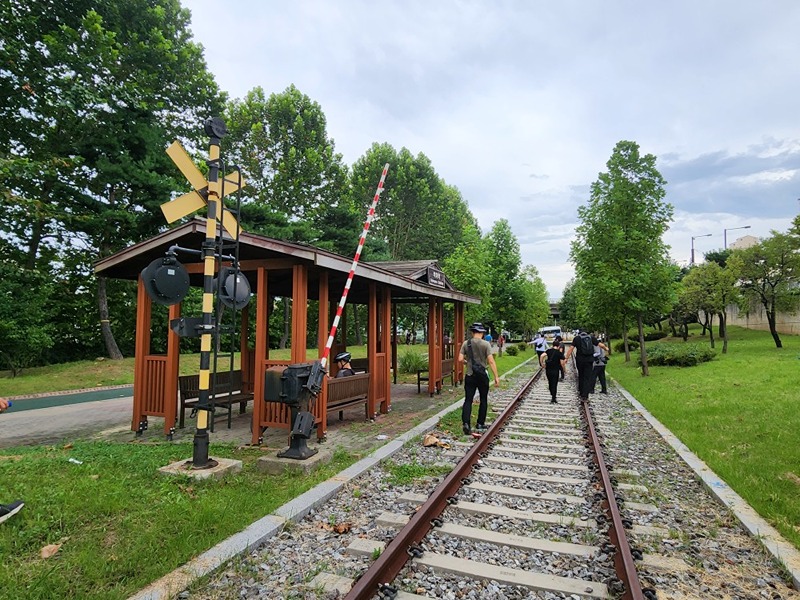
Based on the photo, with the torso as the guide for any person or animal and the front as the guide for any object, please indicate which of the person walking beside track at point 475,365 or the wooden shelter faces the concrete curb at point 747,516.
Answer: the wooden shelter

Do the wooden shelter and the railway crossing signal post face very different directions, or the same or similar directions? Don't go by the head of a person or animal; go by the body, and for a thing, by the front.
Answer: very different directions

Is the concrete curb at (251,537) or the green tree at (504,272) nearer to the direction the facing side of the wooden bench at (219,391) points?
the concrete curb

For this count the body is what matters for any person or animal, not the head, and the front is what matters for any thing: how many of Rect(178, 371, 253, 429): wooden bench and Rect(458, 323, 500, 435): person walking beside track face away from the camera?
1

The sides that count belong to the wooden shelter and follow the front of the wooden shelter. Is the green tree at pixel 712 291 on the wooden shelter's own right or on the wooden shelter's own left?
on the wooden shelter's own left

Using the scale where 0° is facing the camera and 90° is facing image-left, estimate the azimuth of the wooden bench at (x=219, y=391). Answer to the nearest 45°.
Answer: approximately 315°

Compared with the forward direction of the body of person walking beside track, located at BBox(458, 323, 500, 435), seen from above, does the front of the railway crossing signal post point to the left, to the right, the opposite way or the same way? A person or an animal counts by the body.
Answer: to the left

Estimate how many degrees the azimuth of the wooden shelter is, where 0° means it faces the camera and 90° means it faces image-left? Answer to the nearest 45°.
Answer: approximately 315°

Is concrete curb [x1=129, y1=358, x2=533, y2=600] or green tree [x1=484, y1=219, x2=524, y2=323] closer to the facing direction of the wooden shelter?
the concrete curb

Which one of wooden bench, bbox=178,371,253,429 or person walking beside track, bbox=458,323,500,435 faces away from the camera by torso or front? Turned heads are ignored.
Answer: the person walking beside track

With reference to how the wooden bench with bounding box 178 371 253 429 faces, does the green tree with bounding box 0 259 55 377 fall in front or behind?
behind

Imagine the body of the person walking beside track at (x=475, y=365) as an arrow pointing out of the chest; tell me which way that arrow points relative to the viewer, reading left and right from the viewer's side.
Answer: facing away from the viewer

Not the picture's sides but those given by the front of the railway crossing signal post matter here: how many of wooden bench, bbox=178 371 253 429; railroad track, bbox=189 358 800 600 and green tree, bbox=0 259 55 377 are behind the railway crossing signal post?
1
